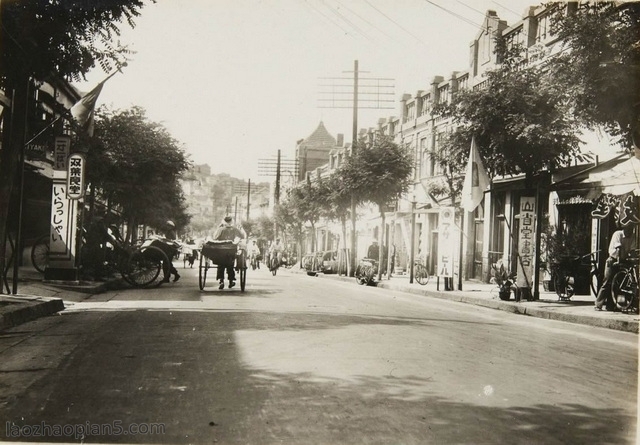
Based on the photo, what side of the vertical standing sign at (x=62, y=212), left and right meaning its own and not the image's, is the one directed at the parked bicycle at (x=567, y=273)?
left

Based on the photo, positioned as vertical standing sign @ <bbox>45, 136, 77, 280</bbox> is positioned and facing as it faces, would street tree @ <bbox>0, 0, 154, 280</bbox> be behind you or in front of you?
in front

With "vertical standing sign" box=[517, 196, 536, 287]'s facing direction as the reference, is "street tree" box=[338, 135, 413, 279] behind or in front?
behind

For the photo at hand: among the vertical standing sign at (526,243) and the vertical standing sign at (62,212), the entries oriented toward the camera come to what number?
2

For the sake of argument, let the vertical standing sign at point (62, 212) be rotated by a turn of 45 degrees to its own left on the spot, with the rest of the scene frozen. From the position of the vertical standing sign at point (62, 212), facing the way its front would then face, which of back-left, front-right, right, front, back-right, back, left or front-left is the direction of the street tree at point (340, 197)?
left

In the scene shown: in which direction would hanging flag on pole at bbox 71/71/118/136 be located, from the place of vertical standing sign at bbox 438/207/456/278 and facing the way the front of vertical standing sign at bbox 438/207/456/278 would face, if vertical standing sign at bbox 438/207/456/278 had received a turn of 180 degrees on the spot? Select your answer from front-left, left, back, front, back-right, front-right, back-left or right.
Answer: back-left

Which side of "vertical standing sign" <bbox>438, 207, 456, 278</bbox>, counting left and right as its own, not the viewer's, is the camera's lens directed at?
front

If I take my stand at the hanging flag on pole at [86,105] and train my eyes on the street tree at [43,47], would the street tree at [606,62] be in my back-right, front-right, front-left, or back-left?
front-left

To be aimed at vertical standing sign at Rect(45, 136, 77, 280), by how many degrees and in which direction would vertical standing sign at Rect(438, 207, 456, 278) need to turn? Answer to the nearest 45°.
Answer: approximately 45° to its right

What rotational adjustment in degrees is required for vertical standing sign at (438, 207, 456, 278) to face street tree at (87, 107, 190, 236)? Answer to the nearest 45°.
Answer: approximately 90° to its right

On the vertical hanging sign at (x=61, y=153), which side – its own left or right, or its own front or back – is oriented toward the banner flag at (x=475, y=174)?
left

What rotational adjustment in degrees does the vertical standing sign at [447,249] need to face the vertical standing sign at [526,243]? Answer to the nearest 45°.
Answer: approximately 45° to its left

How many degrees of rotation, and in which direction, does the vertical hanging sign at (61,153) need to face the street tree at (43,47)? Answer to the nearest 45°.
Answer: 0° — it already faces it

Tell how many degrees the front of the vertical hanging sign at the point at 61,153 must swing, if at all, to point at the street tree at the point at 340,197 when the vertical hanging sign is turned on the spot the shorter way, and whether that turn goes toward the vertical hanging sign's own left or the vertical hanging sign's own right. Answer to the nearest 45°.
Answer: approximately 135° to the vertical hanging sign's own left

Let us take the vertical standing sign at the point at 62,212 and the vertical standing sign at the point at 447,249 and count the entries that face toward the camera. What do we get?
2

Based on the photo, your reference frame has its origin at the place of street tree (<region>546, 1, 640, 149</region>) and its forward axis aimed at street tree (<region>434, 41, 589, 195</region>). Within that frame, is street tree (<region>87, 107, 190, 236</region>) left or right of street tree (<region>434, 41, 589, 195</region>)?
left

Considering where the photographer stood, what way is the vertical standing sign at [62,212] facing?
facing the viewer
